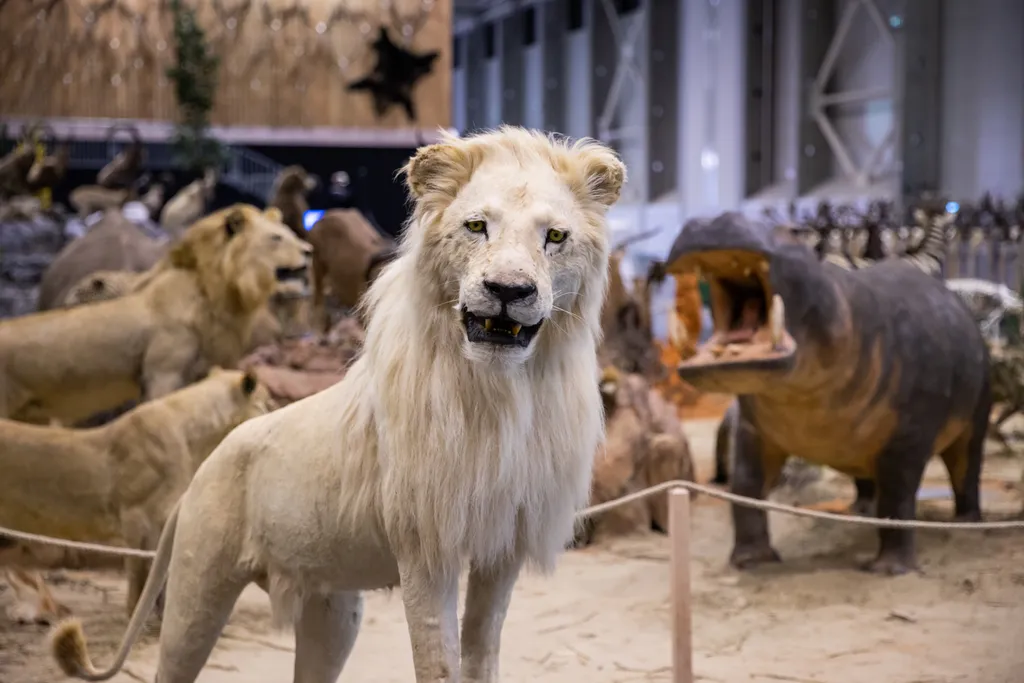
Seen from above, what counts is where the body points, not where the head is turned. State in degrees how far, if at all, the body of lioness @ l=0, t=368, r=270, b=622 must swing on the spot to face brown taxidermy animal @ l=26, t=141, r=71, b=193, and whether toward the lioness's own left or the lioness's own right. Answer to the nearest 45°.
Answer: approximately 90° to the lioness's own left

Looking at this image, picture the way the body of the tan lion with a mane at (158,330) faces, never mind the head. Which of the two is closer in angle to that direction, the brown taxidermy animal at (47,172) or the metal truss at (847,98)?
the metal truss

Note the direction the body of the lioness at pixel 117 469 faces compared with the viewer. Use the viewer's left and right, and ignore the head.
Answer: facing to the right of the viewer

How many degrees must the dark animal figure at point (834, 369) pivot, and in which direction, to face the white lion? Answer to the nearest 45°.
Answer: approximately 45° to its left

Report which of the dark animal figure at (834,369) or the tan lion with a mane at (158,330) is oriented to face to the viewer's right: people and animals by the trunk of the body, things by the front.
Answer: the tan lion with a mane

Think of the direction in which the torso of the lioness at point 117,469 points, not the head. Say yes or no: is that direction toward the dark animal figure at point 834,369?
yes

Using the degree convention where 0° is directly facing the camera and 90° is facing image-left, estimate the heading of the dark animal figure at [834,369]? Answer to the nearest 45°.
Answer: approximately 45°

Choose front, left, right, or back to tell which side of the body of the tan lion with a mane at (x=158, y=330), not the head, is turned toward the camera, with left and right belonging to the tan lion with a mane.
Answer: right

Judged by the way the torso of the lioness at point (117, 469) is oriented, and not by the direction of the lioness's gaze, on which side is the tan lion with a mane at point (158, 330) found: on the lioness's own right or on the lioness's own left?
on the lioness's own left
